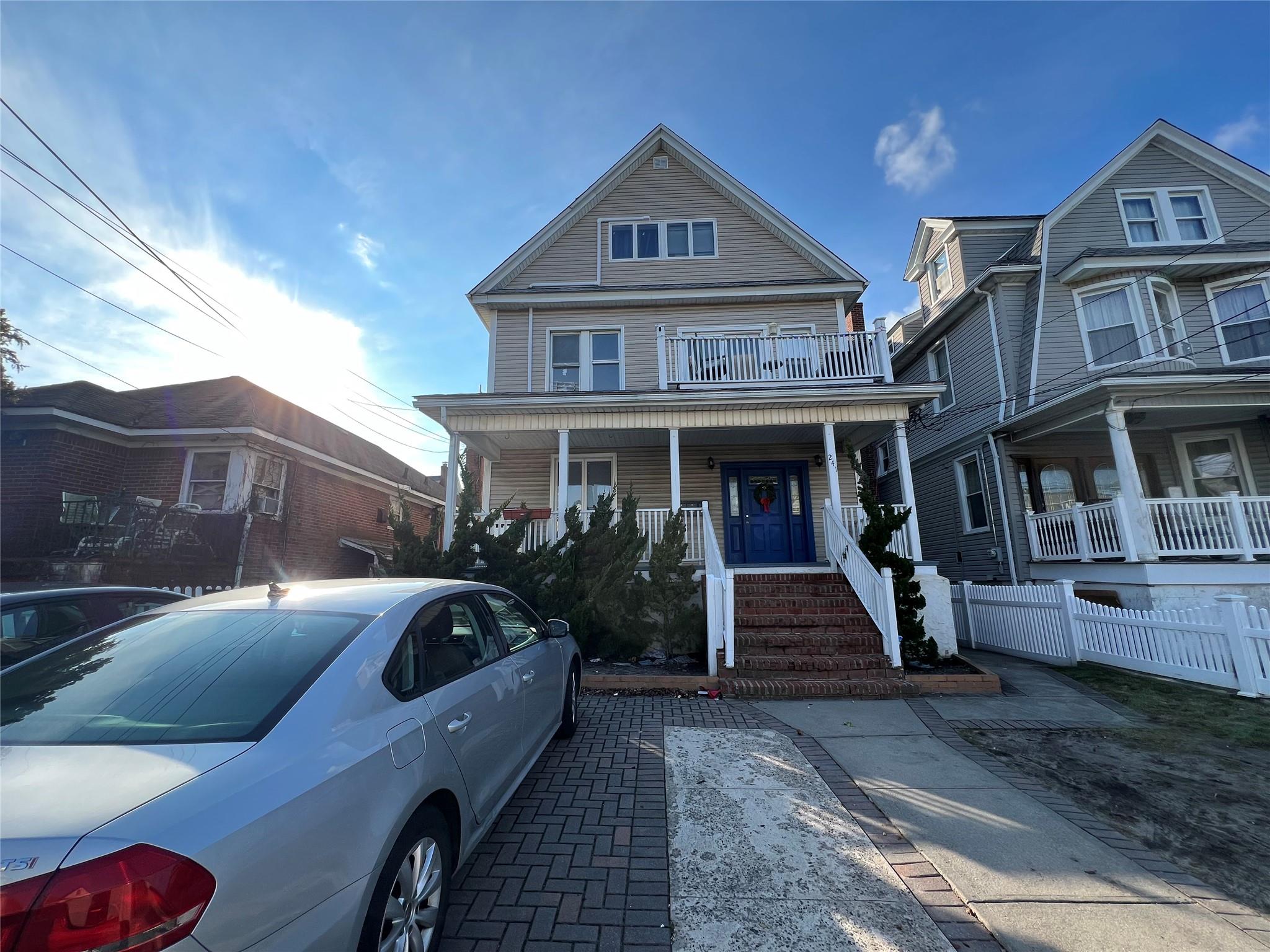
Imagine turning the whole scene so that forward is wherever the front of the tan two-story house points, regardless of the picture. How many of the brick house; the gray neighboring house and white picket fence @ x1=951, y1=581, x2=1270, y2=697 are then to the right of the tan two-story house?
1

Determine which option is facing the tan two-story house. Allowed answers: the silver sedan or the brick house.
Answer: the silver sedan

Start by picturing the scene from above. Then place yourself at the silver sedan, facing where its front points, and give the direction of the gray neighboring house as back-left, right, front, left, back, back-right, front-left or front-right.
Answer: front-right

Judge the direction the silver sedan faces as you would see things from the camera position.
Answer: facing away from the viewer and to the right of the viewer

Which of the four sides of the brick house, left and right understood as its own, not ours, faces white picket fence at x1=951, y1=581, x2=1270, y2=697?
left

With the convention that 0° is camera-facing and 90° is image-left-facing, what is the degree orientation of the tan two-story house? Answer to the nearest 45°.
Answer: approximately 0°

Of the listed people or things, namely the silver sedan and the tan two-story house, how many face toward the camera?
1

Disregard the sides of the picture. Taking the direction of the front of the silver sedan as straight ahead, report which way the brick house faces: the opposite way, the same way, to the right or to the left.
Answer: the opposite way

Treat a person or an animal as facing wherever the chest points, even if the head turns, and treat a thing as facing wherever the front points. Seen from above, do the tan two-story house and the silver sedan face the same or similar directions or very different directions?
very different directions

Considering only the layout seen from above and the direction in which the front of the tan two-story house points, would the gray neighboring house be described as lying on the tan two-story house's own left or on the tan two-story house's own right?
on the tan two-story house's own left

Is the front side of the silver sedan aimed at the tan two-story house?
yes

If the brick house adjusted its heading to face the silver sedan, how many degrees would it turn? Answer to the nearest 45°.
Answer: approximately 45° to its left
